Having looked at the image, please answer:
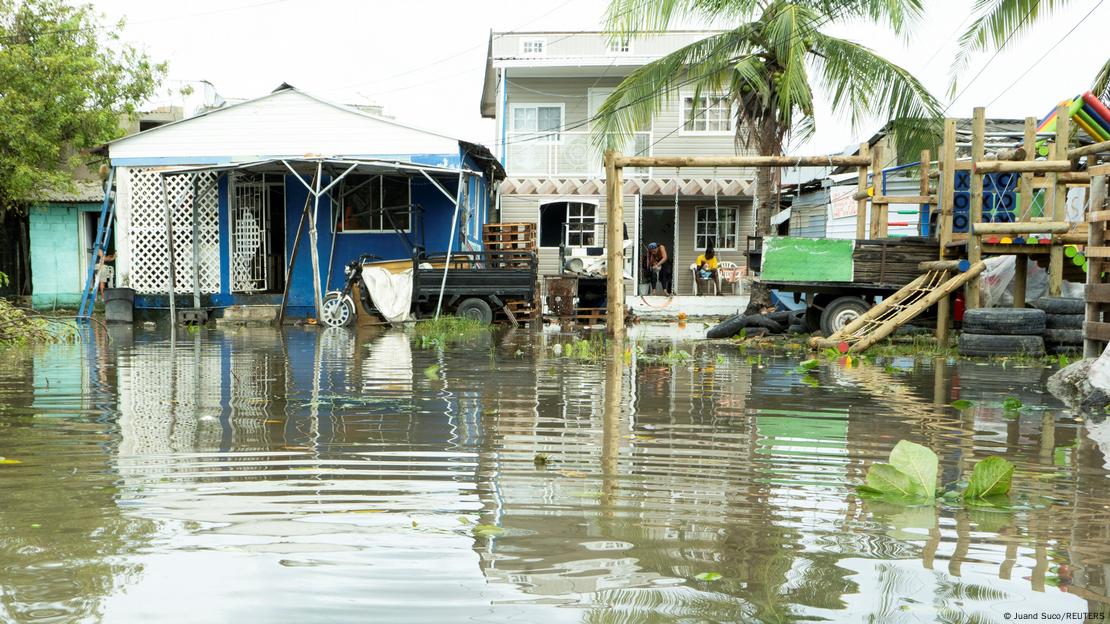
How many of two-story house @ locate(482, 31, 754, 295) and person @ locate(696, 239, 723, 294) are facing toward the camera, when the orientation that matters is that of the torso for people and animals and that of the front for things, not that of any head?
2

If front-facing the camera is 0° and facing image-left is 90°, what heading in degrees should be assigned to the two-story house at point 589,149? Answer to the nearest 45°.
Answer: approximately 0°

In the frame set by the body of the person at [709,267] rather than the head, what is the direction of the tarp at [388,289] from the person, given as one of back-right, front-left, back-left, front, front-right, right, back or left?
front-right

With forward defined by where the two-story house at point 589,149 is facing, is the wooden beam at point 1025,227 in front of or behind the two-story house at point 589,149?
in front

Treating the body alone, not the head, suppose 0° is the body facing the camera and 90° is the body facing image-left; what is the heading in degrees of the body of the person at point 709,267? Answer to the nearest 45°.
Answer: approximately 0°

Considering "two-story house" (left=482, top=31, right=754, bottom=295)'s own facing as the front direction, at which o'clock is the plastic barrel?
The plastic barrel is roughly at 2 o'clock from the two-story house.

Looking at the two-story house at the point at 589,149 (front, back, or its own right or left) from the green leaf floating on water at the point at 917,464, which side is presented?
front
